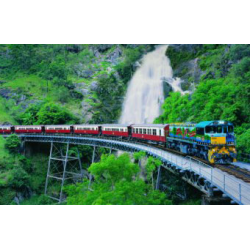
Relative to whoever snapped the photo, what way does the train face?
facing the viewer and to the right of the viewer
